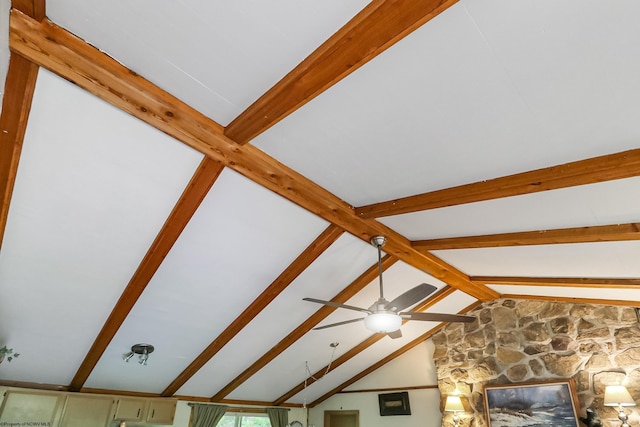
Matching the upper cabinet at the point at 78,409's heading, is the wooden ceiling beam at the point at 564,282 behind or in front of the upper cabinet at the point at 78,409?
in front

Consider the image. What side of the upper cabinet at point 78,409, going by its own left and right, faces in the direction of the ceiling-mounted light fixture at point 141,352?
front

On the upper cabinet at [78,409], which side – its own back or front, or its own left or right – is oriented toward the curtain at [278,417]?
left

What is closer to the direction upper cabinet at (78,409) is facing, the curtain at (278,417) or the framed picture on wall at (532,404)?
the framed picture on wall

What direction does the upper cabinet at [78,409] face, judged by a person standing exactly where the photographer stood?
facing the viewer and to the right of the viewer

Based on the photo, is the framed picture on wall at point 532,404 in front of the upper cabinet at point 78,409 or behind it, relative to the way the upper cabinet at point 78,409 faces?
in front
